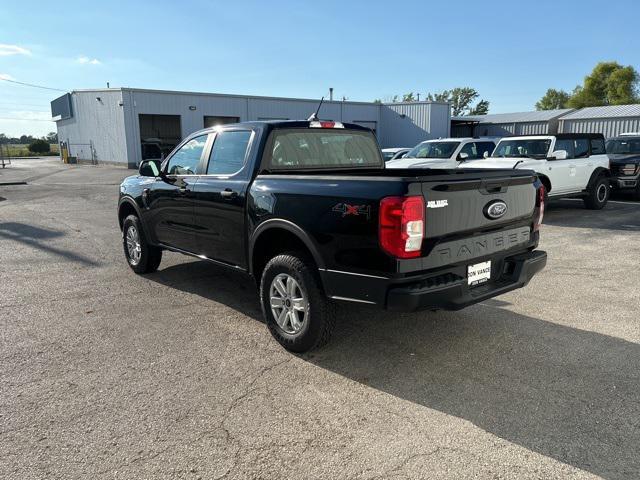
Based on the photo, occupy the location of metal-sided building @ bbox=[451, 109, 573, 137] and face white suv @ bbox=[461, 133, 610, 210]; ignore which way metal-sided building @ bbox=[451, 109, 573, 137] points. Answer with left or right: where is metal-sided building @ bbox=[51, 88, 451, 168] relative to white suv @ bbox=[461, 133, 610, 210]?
right

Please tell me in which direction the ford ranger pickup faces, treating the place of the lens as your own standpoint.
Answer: facing away from the viewer and to the left of the viewer

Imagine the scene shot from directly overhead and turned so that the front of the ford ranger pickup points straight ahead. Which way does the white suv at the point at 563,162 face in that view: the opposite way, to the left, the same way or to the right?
to the left

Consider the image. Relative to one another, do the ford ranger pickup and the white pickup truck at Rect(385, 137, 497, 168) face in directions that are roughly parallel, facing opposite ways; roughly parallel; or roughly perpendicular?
roughly perpendicular

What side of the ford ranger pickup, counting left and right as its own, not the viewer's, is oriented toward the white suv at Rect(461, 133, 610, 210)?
right

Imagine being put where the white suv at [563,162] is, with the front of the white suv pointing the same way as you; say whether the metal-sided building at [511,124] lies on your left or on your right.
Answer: on your right

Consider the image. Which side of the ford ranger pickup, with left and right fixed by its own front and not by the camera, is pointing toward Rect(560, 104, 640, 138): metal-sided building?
right

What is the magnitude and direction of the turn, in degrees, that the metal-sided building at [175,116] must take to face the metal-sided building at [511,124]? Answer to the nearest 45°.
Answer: approximately 45° to its left
